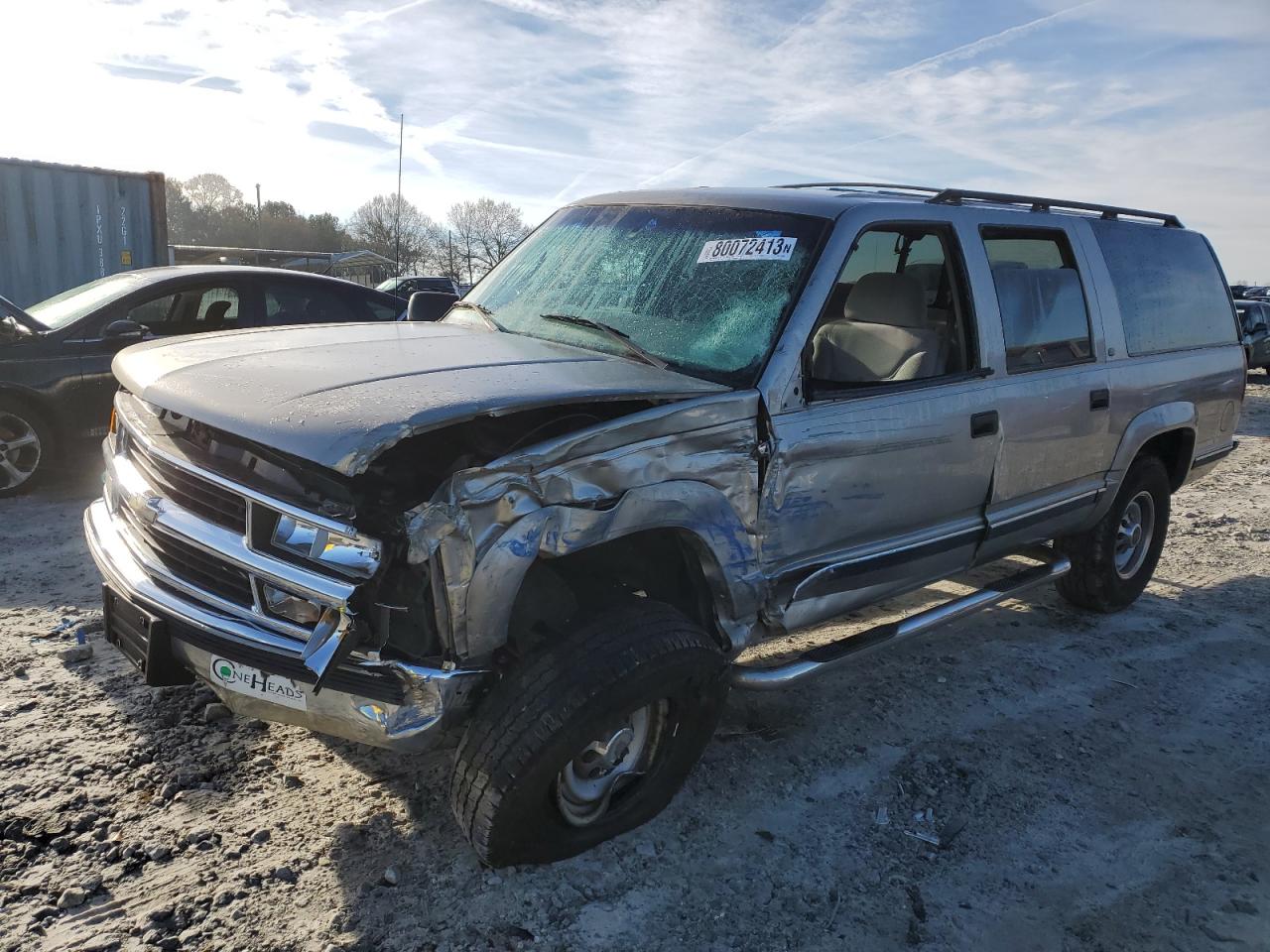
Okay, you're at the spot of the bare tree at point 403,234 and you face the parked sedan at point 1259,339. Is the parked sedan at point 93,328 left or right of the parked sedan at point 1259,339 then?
right

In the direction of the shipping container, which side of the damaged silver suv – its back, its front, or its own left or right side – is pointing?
right

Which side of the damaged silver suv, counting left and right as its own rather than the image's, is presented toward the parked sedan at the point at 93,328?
right

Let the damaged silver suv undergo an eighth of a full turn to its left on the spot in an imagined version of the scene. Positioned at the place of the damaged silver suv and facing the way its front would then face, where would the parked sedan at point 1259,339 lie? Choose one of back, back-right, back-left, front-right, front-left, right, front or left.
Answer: back-left

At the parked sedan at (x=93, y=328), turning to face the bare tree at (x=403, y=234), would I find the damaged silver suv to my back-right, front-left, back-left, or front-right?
back-right

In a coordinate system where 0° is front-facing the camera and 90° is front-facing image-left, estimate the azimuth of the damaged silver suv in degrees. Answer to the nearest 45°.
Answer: approximately 45°

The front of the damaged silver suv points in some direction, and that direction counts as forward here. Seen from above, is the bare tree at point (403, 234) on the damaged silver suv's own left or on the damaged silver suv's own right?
on the damaged silver suv's own right
